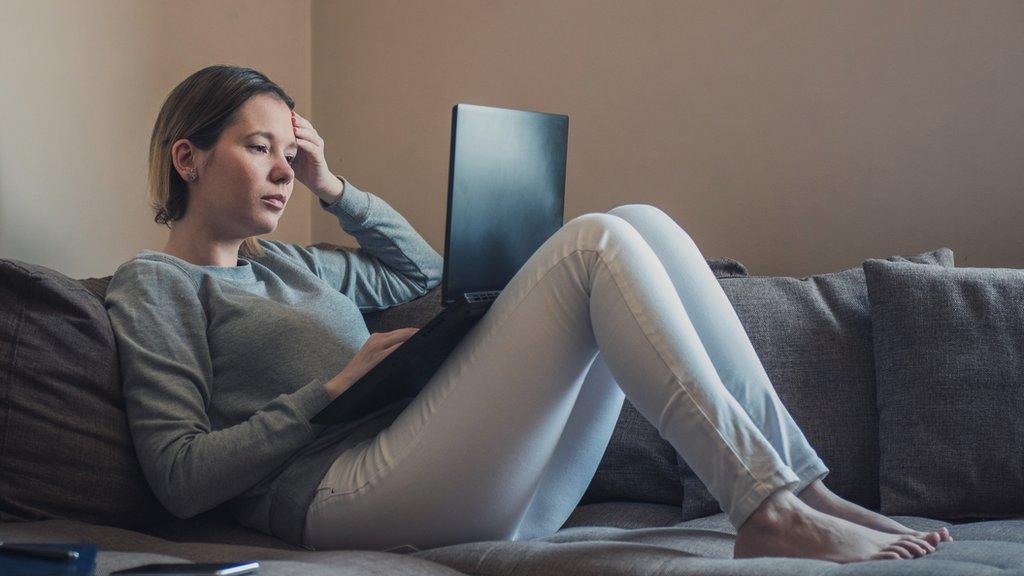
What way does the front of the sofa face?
toward the camera

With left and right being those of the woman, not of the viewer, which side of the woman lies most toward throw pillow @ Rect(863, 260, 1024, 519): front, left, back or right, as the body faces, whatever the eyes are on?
front

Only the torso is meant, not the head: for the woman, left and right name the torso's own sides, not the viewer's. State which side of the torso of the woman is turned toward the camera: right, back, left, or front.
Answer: right
